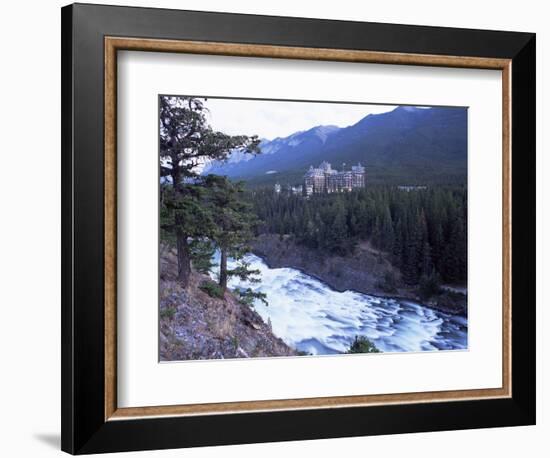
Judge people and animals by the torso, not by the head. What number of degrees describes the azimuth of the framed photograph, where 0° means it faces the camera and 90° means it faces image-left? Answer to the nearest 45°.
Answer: approximately 315°
